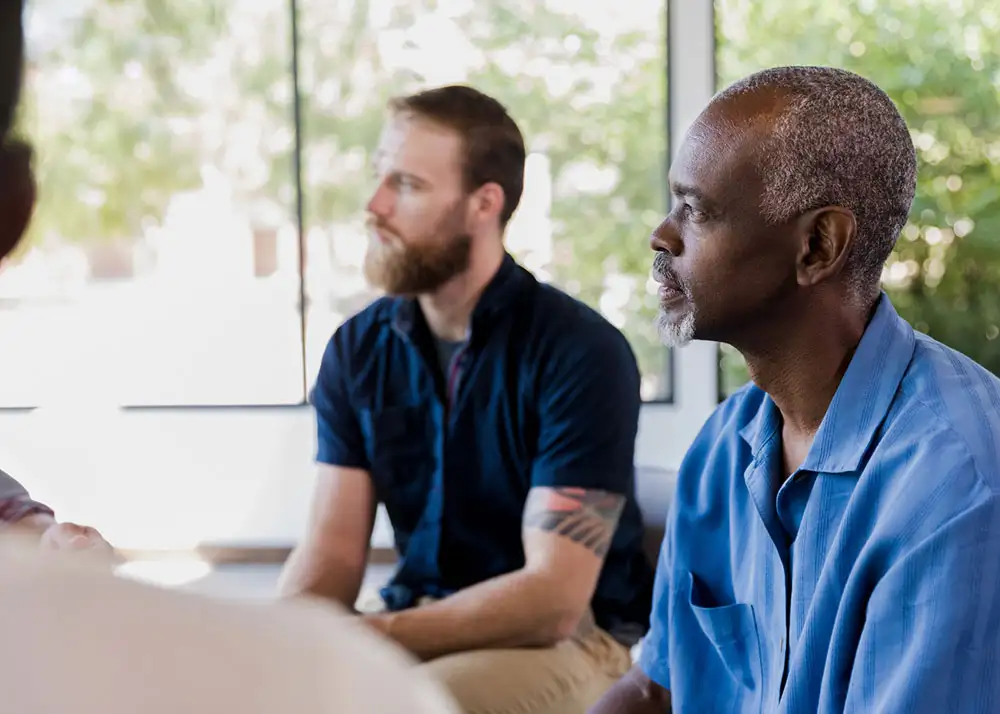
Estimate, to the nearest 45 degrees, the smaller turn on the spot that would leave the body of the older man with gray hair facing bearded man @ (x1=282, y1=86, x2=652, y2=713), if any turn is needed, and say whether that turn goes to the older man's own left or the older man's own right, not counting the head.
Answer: approximately 90° to the older man's own right

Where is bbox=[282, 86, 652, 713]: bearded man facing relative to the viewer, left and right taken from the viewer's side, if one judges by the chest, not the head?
facing the viewer and to the left of the viewer

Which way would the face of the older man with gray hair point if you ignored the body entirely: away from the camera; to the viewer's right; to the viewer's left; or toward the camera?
to the viewer's left

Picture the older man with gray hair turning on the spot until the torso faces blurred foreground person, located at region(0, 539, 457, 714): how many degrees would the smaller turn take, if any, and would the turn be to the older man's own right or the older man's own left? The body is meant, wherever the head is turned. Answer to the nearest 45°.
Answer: approximately 45° to the older man's own left

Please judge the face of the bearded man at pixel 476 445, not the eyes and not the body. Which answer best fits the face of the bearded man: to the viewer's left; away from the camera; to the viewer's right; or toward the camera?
to the viewer's left

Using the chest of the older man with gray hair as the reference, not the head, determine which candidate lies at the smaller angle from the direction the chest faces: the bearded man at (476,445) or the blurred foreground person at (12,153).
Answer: the blurred foreground person

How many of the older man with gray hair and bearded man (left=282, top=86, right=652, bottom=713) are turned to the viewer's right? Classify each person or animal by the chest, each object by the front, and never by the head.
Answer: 0

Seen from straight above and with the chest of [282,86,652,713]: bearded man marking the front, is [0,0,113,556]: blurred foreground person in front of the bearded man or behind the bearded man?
in front

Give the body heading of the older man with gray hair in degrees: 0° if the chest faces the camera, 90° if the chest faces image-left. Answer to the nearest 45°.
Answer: approximately 45°
